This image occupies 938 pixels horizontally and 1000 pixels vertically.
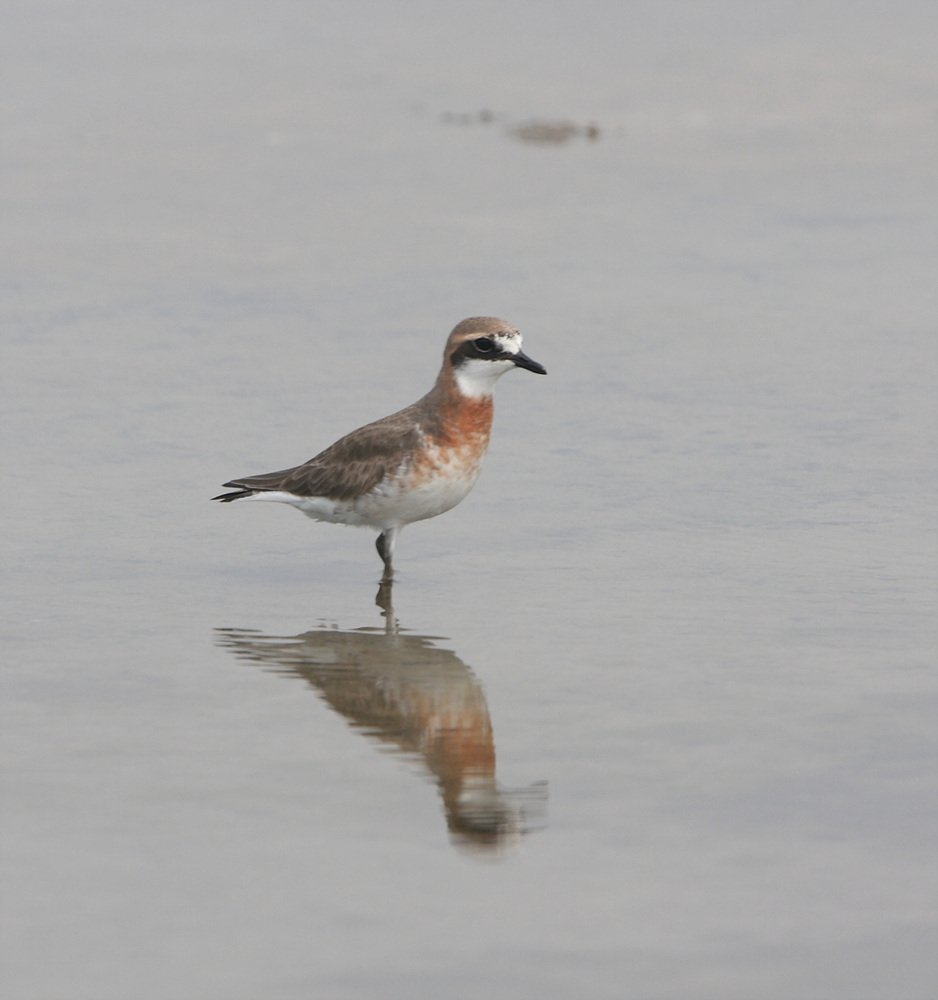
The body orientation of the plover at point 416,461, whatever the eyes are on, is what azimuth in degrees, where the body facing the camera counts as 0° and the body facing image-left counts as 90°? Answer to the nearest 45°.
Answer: approximately 270°
